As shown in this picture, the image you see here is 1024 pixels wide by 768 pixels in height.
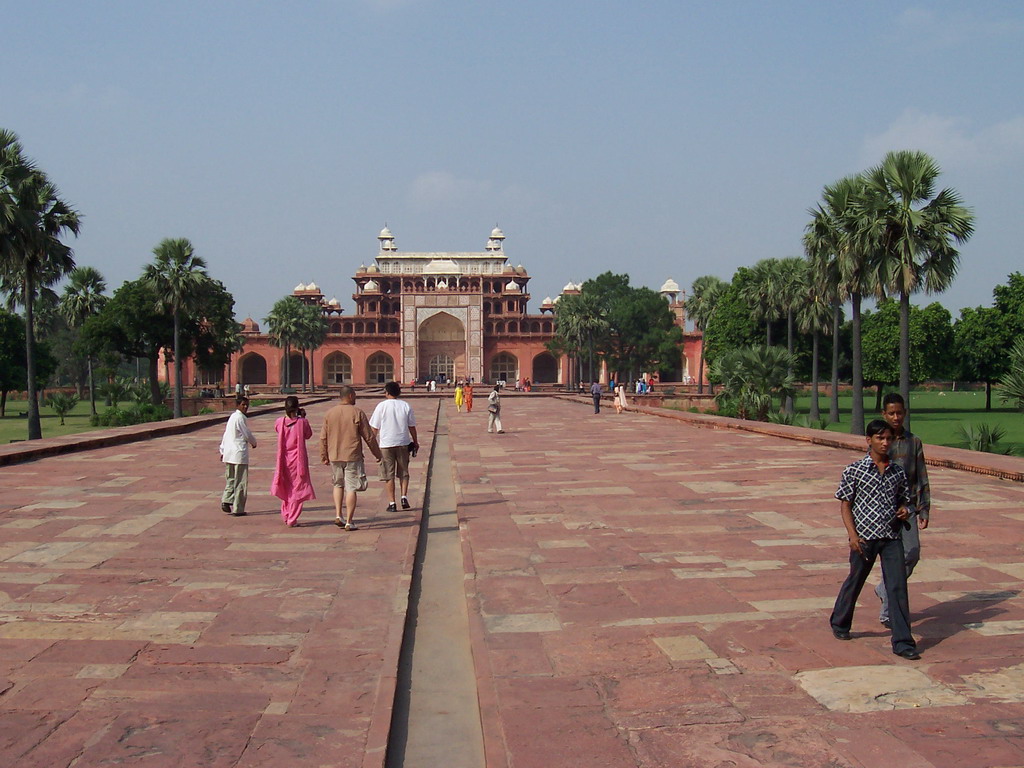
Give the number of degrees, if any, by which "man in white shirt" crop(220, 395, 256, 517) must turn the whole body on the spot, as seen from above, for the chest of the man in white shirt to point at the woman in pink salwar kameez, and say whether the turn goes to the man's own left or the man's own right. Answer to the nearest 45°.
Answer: approximately 90° to the man's own right

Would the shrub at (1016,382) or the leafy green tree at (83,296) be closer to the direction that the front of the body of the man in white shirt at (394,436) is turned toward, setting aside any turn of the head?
the leafy green tree

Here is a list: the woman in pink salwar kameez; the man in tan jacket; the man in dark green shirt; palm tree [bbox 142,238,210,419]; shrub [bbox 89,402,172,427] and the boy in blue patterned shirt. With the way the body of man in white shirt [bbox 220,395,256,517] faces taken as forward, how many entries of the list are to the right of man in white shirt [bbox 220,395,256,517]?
4

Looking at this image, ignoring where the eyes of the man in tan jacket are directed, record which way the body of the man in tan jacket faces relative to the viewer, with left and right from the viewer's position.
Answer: facing away from the viewer

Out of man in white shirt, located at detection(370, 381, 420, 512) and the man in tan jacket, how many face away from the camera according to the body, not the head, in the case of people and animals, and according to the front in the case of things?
2

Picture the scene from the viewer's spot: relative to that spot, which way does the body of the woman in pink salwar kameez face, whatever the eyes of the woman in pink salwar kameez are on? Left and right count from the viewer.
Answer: facing away from the viewer

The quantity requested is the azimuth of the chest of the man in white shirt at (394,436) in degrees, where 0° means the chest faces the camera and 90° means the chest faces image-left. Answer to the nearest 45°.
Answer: approximately 180°

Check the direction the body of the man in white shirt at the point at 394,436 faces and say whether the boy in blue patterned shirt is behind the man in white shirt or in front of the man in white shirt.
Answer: behind
